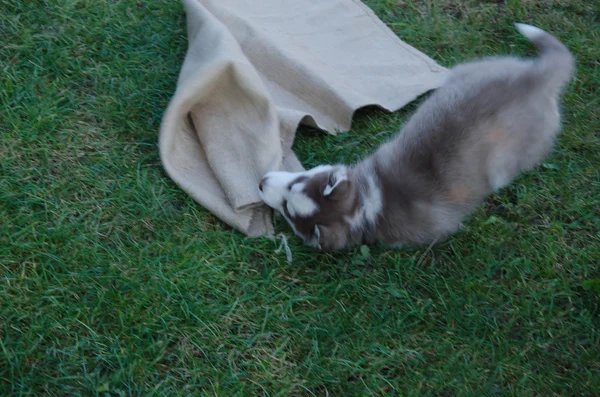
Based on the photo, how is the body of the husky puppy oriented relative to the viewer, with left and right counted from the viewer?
facing the viewer and to the left of the viewer
